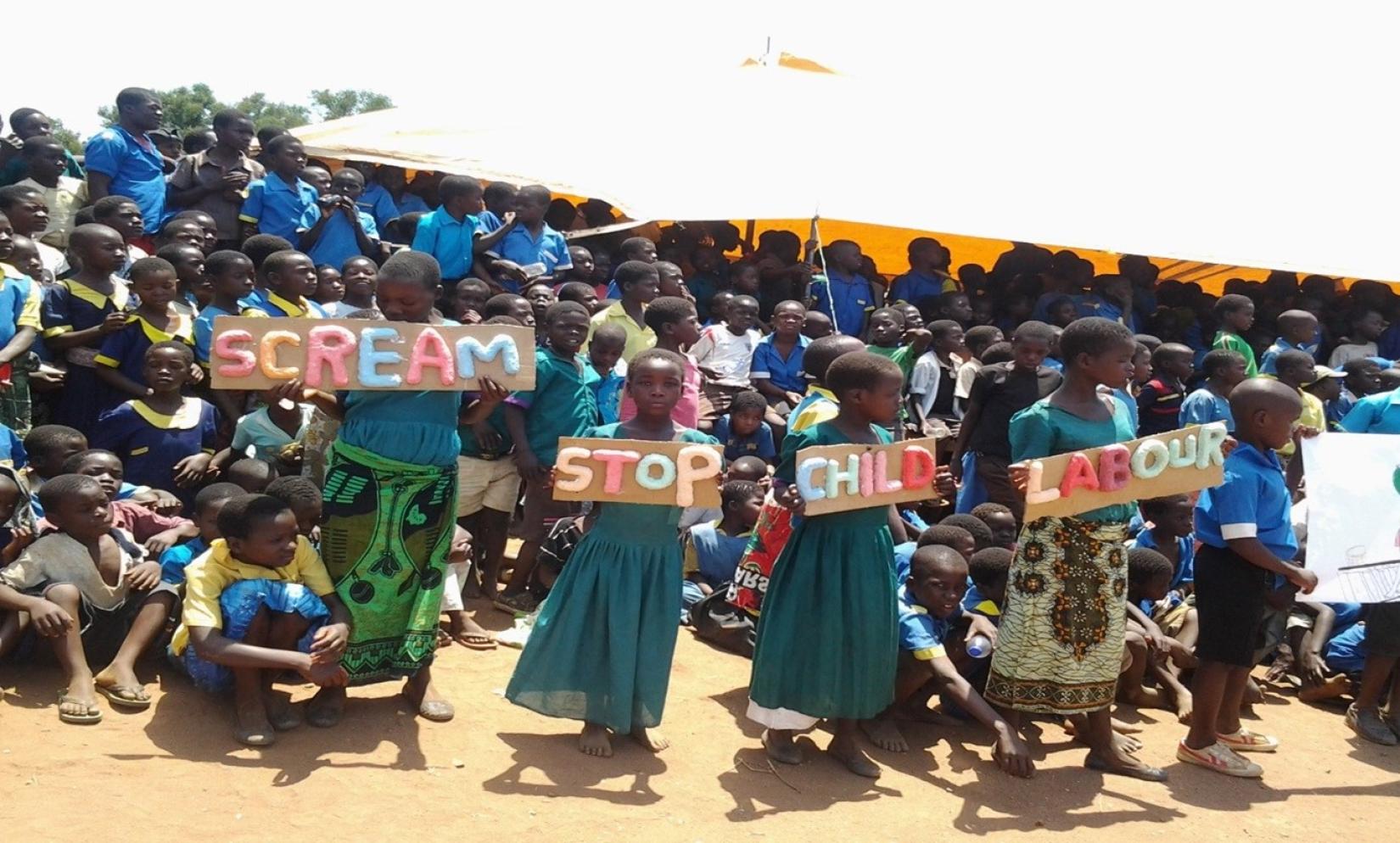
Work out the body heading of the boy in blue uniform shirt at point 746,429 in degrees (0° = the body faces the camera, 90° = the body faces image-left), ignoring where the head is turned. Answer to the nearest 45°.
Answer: approximately 0°

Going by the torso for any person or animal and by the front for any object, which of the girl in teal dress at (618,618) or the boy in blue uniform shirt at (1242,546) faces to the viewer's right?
the boy in blue uniform shirt

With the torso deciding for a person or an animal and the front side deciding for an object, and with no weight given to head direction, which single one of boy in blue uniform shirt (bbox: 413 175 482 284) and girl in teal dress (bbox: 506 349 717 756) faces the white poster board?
the boy in blue uniform shirt

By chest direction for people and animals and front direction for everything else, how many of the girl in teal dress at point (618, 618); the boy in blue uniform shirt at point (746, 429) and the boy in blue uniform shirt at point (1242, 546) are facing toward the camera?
2

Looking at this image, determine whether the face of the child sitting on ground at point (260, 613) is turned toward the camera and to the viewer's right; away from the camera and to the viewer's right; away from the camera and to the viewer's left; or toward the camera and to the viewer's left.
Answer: toward the camera and to the viewer's right

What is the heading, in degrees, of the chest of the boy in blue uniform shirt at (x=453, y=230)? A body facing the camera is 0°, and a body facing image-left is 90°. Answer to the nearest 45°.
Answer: approximately 315°

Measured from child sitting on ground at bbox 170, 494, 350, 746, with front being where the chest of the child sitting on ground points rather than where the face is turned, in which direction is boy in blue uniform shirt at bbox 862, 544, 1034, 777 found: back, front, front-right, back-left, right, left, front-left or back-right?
front-left
